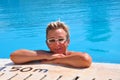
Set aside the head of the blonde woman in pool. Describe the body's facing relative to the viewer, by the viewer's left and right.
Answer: facing the viewer
